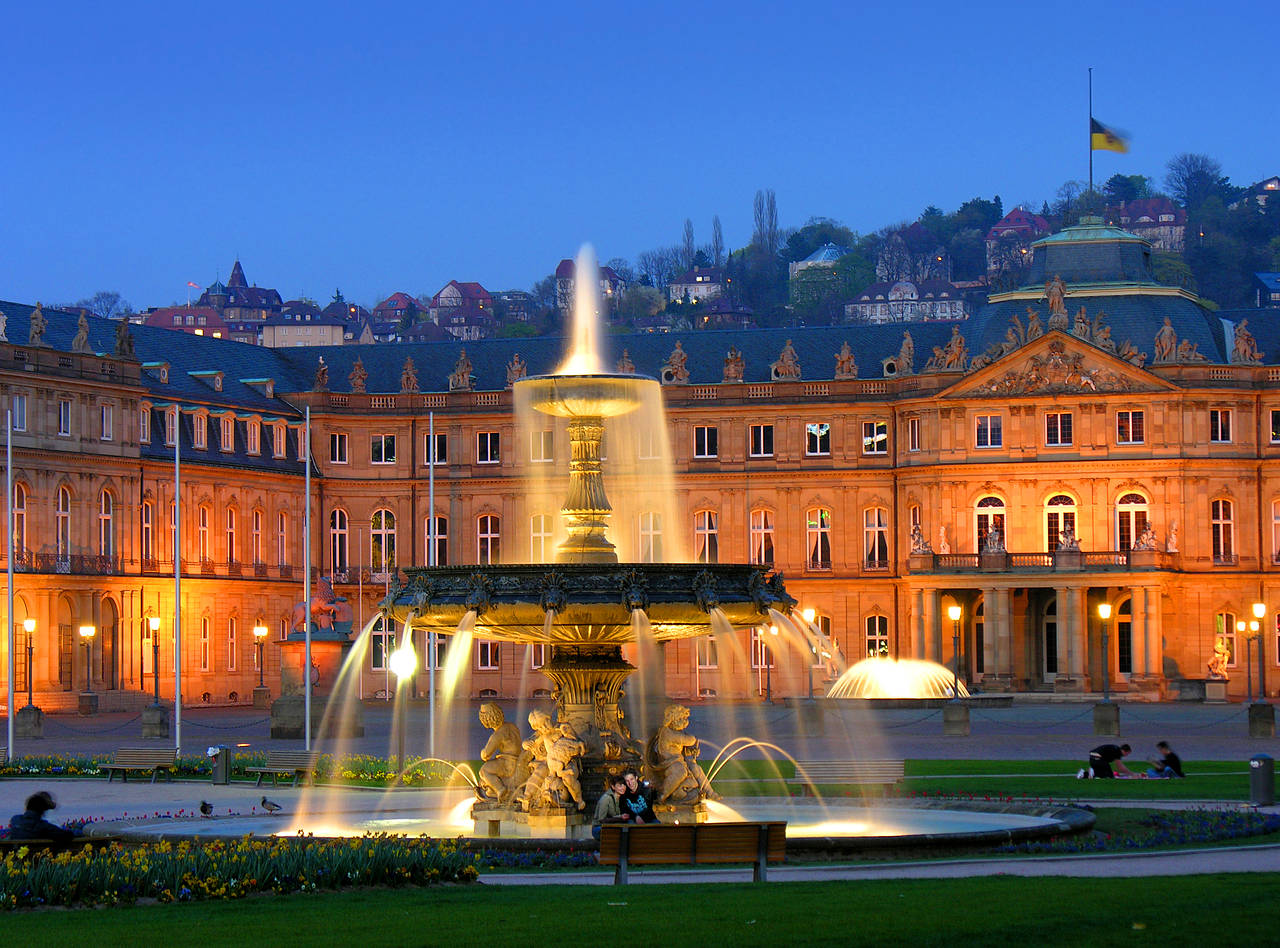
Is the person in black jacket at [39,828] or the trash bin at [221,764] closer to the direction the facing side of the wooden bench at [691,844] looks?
the trash bin

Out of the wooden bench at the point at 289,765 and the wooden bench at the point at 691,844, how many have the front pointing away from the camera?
1

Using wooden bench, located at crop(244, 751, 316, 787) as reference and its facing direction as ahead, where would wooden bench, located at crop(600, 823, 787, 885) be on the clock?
wooden bench, located at crop(600, 823, 787, 885) is roughly at 10 o'clock from wooden bench, located at crop(244, 751, 316, 787).

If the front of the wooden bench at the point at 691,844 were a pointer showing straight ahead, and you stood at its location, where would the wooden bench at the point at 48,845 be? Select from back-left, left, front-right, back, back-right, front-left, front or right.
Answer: left

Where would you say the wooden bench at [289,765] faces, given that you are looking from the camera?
facing the viewer and to the left of the viewer

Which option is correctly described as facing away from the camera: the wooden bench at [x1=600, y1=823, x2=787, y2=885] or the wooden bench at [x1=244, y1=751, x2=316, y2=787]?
the wooden bench at [x1=600, y1=823, x2=787, y2=885]

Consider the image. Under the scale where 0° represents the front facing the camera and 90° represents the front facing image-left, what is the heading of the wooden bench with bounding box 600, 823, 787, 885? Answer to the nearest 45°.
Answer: approximately 180°

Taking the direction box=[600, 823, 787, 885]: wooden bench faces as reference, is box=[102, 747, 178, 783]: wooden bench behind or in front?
in front

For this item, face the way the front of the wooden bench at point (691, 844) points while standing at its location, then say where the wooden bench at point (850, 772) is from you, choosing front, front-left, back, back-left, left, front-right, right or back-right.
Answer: front

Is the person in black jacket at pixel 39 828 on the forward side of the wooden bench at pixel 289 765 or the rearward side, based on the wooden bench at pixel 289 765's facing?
on the forward side

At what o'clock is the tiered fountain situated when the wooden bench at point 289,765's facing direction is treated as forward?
The tiered fountain is roughly at 10 o'clock from the wooden bench.

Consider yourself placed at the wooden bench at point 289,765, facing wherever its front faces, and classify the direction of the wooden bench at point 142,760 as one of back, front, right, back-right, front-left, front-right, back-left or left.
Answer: right

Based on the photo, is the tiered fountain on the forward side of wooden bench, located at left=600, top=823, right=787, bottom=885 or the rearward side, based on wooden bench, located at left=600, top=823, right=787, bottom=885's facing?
on the forward side

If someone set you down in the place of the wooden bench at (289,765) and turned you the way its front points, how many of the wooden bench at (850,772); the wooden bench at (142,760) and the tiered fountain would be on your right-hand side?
1
